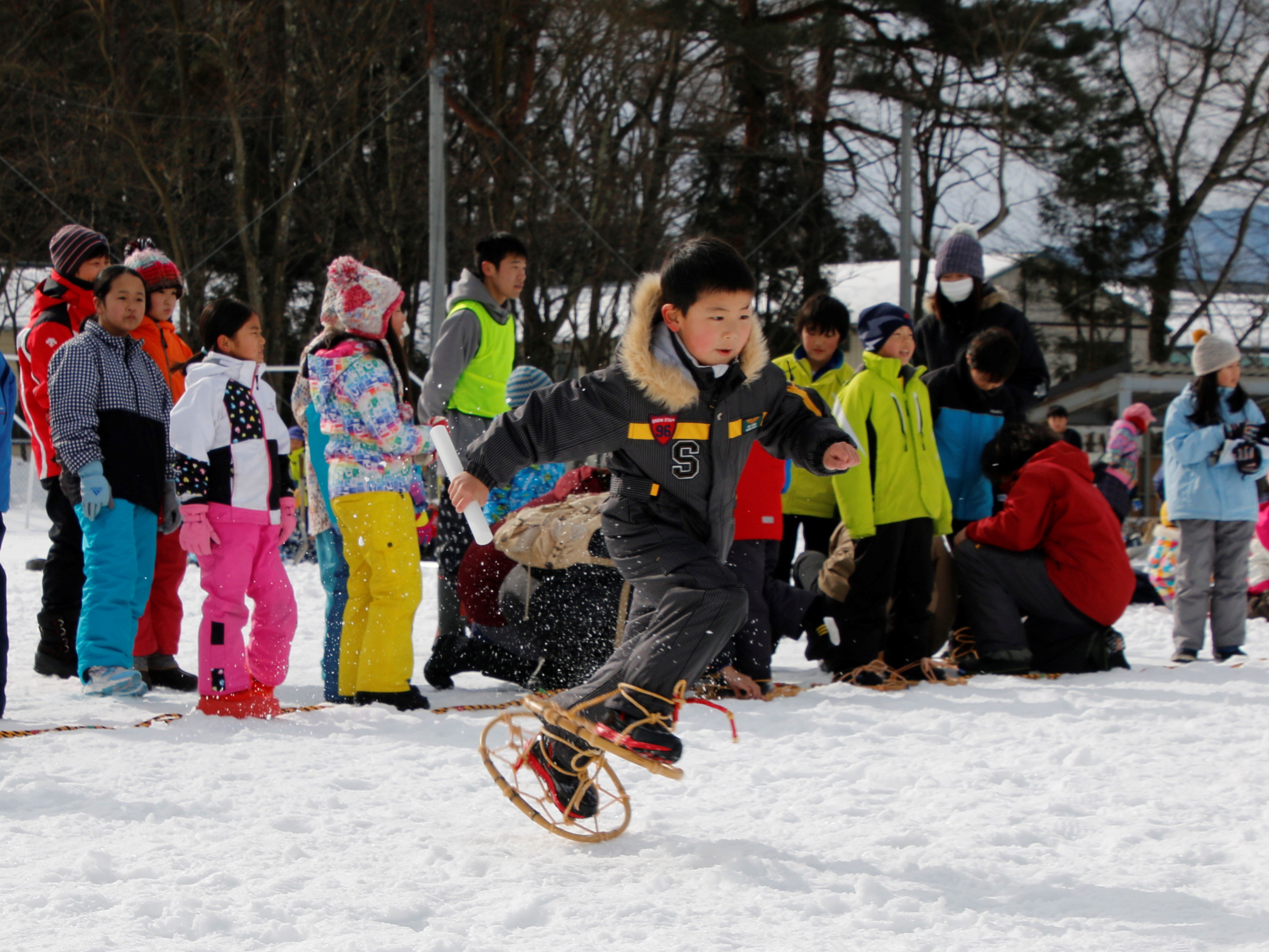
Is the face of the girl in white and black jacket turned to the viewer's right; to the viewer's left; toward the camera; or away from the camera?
to the viewer's right

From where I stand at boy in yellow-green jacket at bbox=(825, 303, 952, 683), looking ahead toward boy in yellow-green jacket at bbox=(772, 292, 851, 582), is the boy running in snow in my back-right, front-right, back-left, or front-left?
back-left

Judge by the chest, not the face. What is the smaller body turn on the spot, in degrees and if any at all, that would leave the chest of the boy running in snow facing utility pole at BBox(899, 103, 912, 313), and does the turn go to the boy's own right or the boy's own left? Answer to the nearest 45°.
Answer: approximately 135° to the boy's own left

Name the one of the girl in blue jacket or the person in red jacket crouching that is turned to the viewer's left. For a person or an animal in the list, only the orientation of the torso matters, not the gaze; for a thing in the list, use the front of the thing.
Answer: the person in red jacket crouching

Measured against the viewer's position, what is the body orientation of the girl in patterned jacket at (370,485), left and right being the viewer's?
facing to the right of the viewer

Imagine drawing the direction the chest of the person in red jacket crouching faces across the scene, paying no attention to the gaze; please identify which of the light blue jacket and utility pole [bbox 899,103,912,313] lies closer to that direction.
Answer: the utility pole

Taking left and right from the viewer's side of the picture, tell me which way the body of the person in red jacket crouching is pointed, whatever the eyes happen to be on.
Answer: facing to the left of the viewer

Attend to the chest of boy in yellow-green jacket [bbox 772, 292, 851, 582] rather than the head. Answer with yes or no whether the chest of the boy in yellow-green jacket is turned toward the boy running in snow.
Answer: yes

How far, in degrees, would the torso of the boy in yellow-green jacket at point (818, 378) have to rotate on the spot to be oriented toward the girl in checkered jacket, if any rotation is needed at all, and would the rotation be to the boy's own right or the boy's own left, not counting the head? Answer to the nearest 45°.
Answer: approximately 45° to the boy's own right

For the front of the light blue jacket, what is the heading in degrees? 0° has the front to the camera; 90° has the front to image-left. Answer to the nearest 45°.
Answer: approximately 315°
